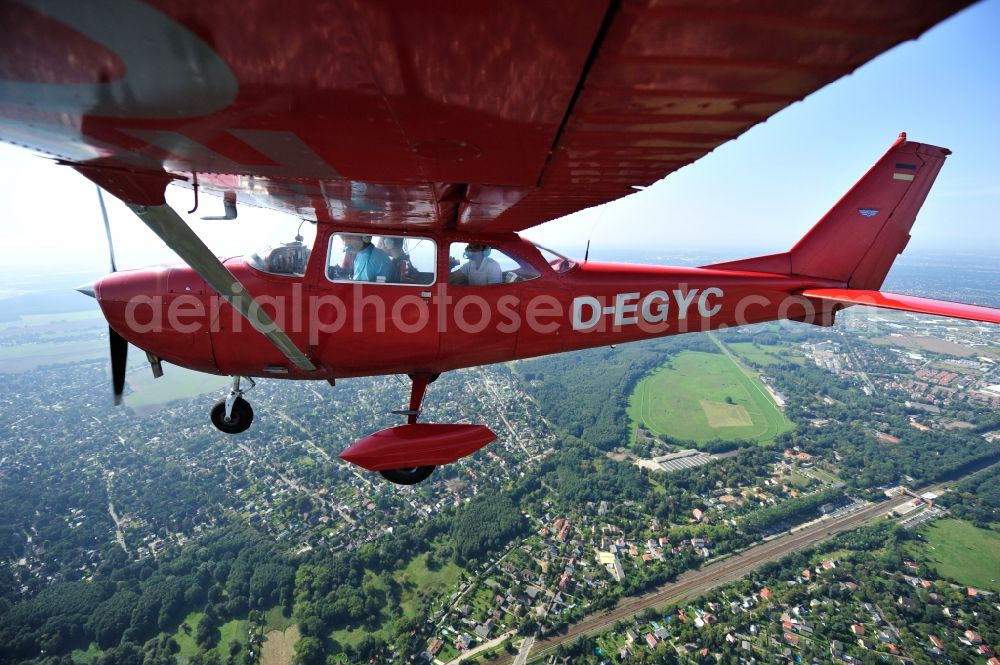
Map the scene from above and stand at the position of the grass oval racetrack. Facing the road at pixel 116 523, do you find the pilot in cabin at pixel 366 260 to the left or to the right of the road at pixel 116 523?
left

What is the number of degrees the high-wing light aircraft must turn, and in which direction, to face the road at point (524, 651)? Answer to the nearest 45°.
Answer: approximately 90° to its right

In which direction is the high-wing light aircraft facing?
to the viewer's left

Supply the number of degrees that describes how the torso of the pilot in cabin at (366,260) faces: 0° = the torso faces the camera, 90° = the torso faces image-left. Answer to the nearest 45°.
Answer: approximately 90°

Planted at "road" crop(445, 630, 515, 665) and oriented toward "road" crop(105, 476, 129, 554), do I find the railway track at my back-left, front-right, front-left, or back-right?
back-right

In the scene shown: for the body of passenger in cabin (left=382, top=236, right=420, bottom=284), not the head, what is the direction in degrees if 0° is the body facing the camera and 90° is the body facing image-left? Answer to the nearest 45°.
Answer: approximately 90°

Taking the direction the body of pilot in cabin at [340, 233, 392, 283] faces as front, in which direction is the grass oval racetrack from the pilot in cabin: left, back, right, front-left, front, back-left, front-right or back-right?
back-right

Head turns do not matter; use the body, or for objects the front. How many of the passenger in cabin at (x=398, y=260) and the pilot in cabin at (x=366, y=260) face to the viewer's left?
2

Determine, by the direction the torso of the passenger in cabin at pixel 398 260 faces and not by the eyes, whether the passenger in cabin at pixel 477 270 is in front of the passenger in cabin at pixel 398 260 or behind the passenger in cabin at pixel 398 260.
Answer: behind
